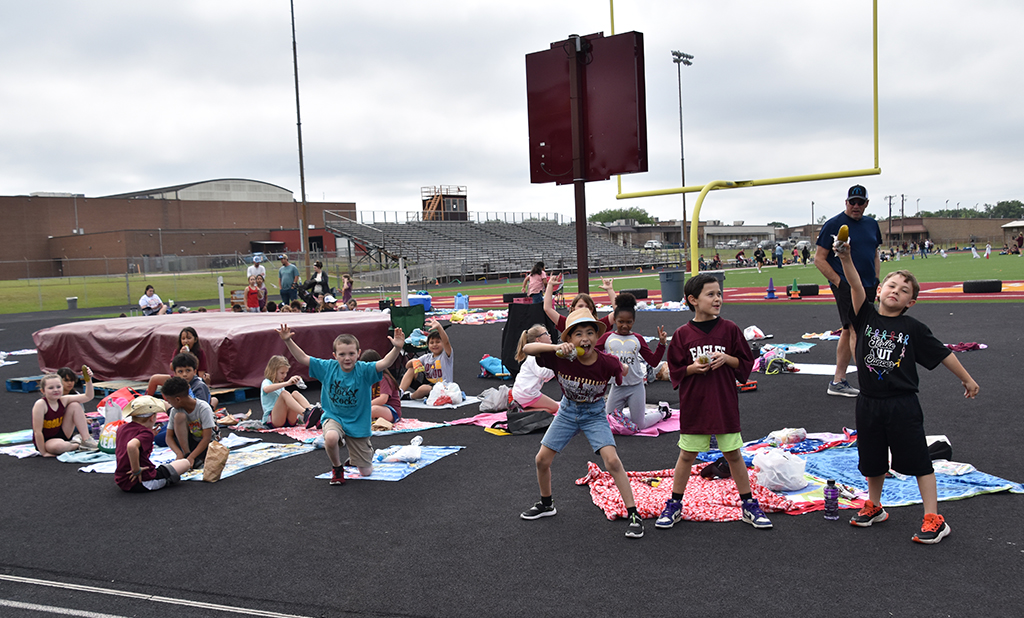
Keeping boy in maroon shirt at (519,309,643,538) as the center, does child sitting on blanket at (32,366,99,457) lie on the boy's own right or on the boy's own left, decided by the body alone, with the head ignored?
on the boy's own right

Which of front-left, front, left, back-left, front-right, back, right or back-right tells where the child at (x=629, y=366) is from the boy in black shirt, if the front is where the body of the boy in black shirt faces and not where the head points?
back-right

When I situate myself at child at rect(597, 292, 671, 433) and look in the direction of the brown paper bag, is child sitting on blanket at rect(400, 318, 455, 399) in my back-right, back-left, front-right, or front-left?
front-right

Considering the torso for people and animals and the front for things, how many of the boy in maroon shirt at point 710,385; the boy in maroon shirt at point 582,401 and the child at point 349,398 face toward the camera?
3

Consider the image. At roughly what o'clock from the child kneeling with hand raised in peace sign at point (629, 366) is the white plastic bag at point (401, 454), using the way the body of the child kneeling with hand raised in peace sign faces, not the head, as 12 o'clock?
The white plastic bag is roughly at 2 o'clock from the child kneeling with hand raised in peace sign.

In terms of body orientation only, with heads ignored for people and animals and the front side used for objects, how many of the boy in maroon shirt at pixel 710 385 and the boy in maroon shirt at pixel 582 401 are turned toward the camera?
2

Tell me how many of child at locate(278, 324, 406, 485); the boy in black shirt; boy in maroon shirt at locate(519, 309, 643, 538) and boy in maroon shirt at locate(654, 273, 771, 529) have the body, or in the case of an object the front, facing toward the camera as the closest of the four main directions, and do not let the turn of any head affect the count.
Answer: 4

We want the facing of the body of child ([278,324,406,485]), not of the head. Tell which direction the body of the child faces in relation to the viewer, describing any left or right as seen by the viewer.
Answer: facing the viewer

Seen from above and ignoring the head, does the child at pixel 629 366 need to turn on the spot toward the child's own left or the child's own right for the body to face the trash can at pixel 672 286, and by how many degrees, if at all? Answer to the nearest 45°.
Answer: approximately 180°

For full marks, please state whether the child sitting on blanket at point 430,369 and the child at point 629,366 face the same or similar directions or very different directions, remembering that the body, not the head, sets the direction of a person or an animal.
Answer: same or similar directions

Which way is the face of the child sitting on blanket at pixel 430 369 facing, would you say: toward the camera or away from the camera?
toward the camera

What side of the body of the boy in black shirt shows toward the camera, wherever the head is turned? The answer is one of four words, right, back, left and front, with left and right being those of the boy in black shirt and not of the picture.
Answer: front

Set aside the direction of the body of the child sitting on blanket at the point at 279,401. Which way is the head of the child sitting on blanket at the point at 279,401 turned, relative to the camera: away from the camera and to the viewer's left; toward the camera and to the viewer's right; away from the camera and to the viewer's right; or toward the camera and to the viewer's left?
toward the camera and to the viewer's right

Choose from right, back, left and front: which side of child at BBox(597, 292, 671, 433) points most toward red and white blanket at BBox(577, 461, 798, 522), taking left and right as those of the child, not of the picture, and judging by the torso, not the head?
front

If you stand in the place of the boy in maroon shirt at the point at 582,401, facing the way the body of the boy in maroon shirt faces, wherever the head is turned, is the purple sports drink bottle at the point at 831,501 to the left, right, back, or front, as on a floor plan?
left
